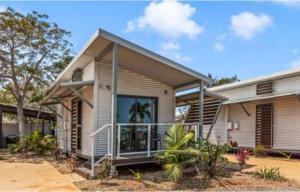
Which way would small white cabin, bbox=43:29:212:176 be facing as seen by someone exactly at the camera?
facing the viewer and to the right of the viewer

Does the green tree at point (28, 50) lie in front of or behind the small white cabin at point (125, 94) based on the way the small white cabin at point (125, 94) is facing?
behind

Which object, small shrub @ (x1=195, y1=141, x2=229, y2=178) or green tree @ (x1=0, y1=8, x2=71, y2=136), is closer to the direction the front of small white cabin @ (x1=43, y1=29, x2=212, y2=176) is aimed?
the small shrub

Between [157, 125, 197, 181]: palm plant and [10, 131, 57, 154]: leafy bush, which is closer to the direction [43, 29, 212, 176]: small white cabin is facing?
the palm plant

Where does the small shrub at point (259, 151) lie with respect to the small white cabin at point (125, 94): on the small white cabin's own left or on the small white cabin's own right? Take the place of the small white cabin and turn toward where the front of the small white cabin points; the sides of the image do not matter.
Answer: on the small white cabin's own left

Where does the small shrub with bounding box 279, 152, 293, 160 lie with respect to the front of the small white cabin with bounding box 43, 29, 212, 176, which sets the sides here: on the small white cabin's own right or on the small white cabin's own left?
on the small white cabin's own left
